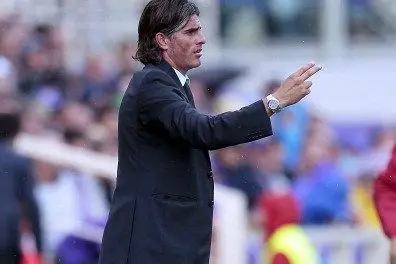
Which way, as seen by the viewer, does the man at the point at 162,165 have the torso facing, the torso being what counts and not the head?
to the viewer's right

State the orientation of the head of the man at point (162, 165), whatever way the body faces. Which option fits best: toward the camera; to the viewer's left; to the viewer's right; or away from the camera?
to the viewer's right
